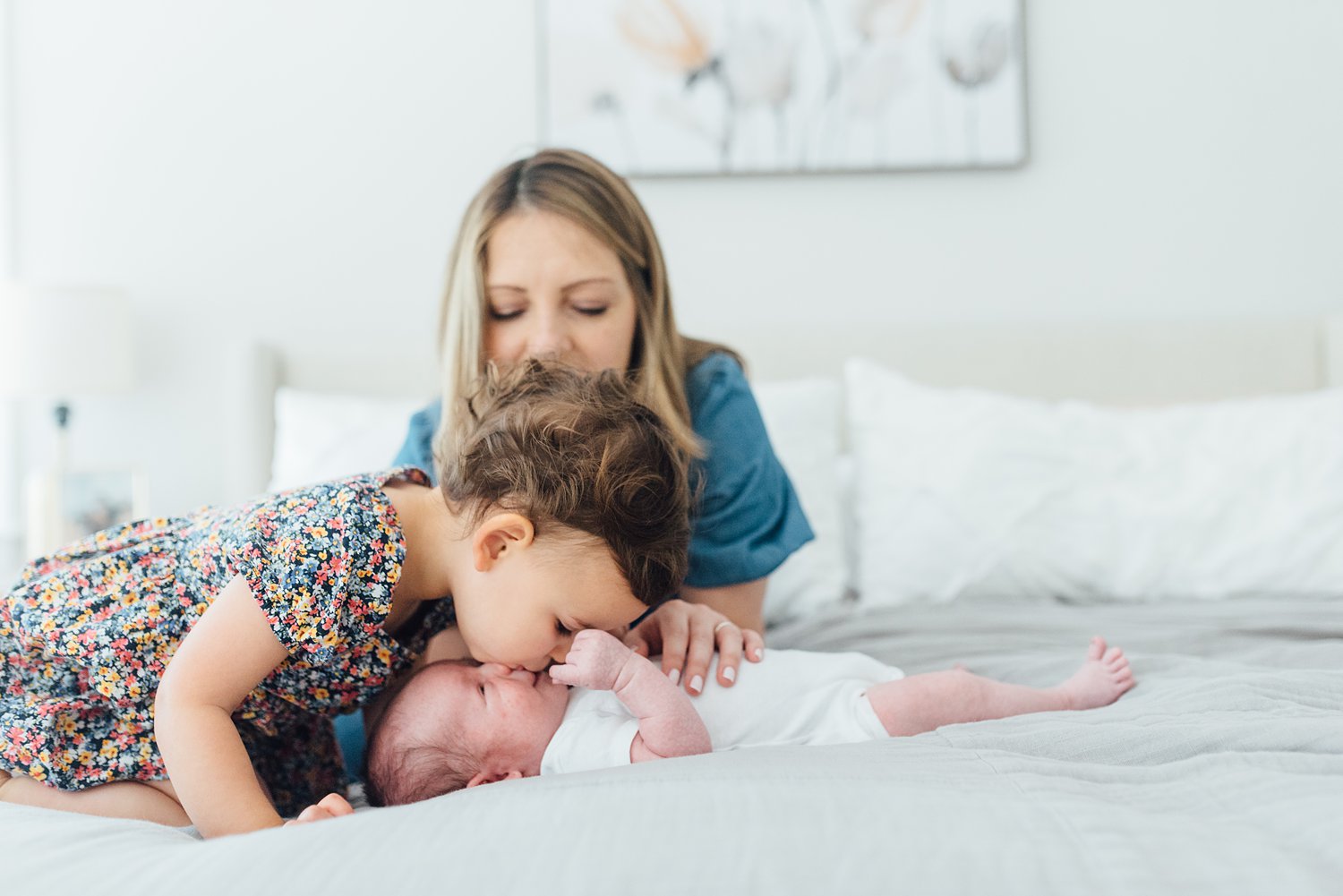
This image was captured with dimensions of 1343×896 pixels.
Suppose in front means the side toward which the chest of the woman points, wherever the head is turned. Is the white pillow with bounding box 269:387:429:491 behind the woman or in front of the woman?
behind

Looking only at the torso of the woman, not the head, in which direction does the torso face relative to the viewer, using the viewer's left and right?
facing the viewer

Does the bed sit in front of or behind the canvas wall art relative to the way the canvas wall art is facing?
in front

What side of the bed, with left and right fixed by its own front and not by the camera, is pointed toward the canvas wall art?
back

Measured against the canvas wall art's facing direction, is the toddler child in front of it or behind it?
in front

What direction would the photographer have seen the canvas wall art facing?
facing the viewer

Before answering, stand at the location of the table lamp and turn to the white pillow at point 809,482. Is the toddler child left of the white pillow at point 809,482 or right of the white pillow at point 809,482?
right

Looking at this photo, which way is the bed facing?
toward the camera

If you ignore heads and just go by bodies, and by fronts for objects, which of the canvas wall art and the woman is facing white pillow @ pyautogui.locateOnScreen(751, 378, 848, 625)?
the canvas wall art
